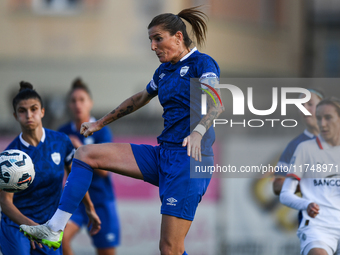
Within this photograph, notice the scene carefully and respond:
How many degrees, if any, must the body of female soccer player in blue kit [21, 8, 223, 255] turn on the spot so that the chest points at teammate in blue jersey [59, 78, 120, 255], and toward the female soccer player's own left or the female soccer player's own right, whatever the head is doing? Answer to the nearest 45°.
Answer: approximately 135° to the female soccer player's own right

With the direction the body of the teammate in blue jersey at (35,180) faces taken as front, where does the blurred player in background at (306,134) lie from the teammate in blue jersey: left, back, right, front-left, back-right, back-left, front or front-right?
left

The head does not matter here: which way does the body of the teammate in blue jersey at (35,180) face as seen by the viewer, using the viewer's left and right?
facing the viewer

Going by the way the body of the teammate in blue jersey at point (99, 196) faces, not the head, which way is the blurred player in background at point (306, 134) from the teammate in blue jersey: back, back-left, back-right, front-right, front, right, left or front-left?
front-left

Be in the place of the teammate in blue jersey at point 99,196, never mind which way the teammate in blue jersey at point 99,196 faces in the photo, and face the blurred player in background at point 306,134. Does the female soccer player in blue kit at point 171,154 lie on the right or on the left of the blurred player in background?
right

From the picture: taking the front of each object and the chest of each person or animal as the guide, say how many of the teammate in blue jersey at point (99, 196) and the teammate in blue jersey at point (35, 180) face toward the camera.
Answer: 2

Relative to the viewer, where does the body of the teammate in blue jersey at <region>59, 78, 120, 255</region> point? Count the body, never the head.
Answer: toward the camera

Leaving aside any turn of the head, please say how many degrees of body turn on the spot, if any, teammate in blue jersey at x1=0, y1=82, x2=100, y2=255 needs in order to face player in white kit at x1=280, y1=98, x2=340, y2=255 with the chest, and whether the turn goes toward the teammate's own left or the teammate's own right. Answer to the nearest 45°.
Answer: approximately 90° to the teammate's own left

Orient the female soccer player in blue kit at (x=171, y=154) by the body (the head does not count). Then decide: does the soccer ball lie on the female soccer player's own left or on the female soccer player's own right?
on the female soccer player's own right

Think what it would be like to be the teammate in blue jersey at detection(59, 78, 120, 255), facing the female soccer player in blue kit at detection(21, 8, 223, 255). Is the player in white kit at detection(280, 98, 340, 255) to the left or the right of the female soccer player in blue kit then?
left

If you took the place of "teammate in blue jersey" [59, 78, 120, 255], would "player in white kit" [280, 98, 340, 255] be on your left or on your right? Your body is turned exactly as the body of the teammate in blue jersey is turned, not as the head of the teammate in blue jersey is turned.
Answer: on your left

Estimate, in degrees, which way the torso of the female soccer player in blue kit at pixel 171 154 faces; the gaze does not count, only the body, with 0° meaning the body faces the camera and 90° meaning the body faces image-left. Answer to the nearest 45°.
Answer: approximately 45°

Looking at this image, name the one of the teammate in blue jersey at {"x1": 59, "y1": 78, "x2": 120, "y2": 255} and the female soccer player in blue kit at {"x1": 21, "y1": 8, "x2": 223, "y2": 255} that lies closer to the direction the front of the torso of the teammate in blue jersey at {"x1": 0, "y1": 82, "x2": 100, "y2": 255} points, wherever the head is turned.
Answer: the female soccer player in blue kit

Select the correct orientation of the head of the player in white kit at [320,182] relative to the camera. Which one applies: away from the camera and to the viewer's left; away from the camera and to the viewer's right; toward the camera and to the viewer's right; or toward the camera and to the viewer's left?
toward the camera and to the viewer's left
